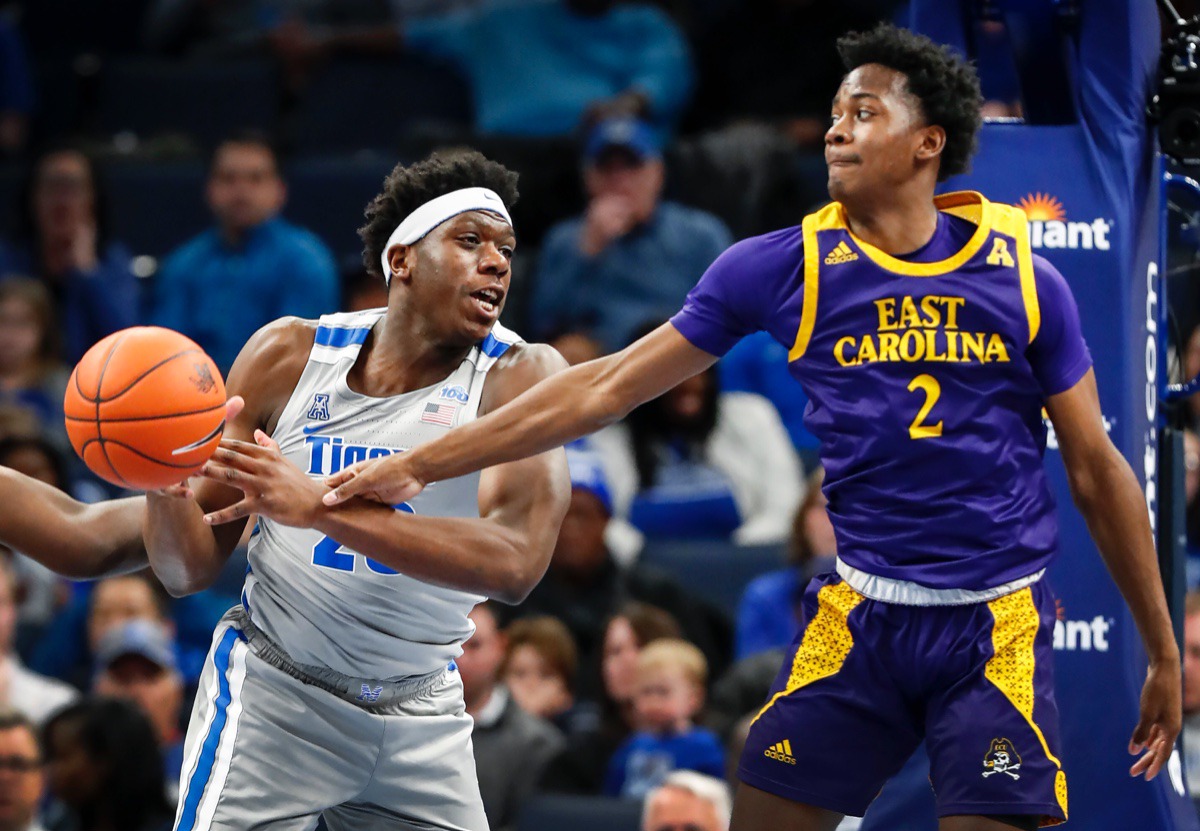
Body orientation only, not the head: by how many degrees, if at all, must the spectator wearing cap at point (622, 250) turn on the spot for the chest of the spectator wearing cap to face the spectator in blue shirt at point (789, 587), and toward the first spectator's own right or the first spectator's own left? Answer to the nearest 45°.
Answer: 0° — they already face them

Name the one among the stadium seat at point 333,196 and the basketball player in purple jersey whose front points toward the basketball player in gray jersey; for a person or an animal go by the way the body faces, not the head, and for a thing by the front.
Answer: the stadium seat

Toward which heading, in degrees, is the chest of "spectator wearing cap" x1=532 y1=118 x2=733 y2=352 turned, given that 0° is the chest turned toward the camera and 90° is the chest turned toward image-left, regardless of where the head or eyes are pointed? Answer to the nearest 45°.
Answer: approximately 0°

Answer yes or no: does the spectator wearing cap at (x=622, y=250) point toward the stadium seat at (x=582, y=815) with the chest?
yes

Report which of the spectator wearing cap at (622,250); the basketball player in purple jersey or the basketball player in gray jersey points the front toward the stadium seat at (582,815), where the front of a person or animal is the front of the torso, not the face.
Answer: the spectator wearing cap

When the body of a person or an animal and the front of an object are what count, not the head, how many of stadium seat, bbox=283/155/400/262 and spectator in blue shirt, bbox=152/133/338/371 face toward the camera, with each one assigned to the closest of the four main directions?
2

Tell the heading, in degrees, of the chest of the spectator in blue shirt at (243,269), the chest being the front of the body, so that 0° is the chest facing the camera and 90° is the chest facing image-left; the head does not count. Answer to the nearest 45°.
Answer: approximately 0°

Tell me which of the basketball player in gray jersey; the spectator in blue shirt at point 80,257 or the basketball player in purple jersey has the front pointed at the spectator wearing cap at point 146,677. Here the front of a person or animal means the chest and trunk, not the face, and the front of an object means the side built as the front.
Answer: the spectator in blue shirt

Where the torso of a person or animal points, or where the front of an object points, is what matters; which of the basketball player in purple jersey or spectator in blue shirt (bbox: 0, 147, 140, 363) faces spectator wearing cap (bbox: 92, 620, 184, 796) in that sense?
the spectator in blue shirt

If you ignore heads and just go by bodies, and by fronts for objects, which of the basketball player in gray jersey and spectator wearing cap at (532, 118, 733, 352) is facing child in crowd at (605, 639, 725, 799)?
the spectator wearing cap
